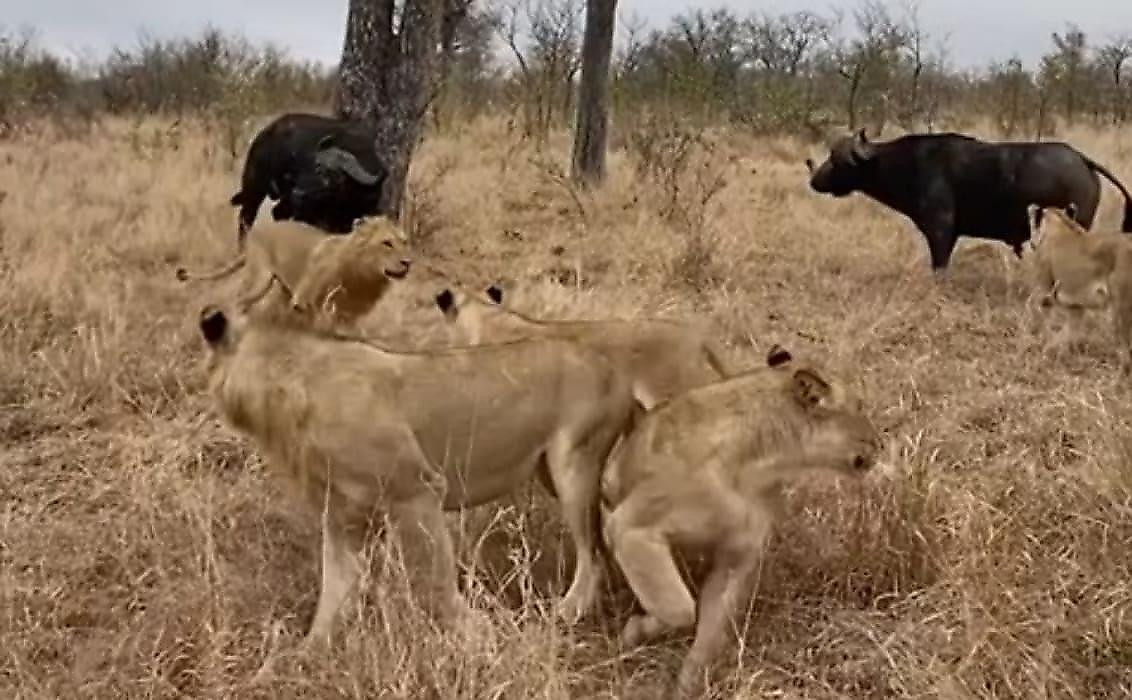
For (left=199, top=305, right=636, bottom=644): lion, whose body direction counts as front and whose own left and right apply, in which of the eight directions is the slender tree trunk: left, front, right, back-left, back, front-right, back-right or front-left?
right

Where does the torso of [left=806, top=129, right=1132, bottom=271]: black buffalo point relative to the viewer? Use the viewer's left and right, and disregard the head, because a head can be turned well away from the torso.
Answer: facing to the left of the viewer

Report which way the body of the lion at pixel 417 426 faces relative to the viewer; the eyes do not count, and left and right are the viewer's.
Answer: facing to the left of the viewer

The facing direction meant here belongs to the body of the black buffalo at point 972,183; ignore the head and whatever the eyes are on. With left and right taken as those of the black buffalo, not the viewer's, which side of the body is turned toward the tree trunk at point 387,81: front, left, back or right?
front

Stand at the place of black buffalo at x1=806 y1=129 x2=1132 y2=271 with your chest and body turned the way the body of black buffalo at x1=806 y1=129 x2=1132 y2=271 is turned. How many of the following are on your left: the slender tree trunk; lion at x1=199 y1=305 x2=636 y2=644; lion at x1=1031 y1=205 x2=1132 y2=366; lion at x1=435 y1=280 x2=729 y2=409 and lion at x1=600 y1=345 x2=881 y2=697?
4

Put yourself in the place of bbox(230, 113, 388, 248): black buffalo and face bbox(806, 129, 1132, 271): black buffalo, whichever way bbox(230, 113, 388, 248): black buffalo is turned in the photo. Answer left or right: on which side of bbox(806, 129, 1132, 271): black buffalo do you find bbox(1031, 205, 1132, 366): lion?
right

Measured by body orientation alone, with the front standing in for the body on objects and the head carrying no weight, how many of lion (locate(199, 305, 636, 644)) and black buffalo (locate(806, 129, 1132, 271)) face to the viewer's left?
2

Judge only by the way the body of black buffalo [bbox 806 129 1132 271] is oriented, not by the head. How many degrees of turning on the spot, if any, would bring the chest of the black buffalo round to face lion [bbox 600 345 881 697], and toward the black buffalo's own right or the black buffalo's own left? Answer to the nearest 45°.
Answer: approximately 90° to the black buffalo's own left

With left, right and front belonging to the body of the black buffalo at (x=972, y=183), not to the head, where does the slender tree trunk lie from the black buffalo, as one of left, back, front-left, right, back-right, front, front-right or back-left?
front-right
